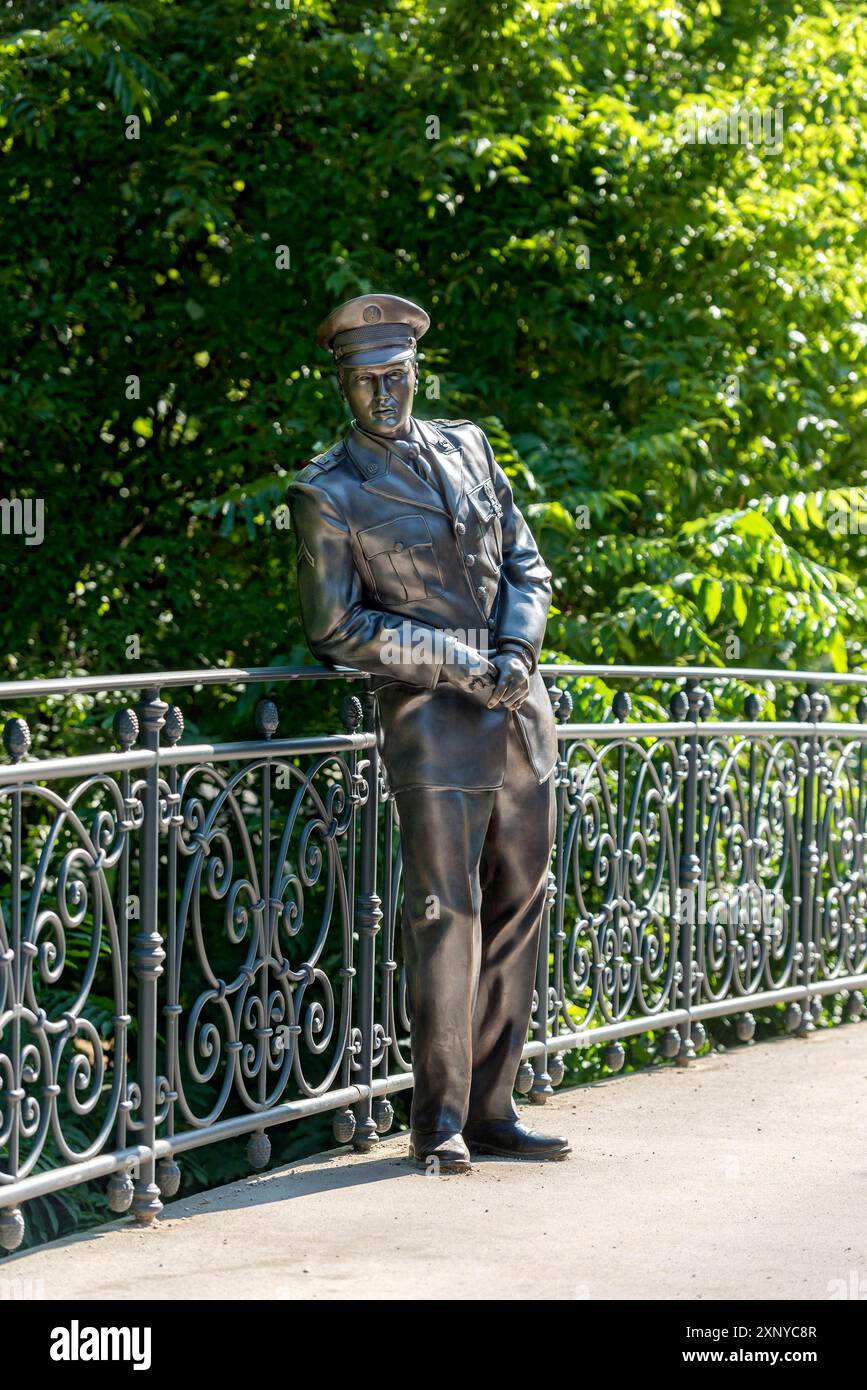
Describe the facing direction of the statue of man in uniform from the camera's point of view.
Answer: facing the viewer and to the right of the viewer
